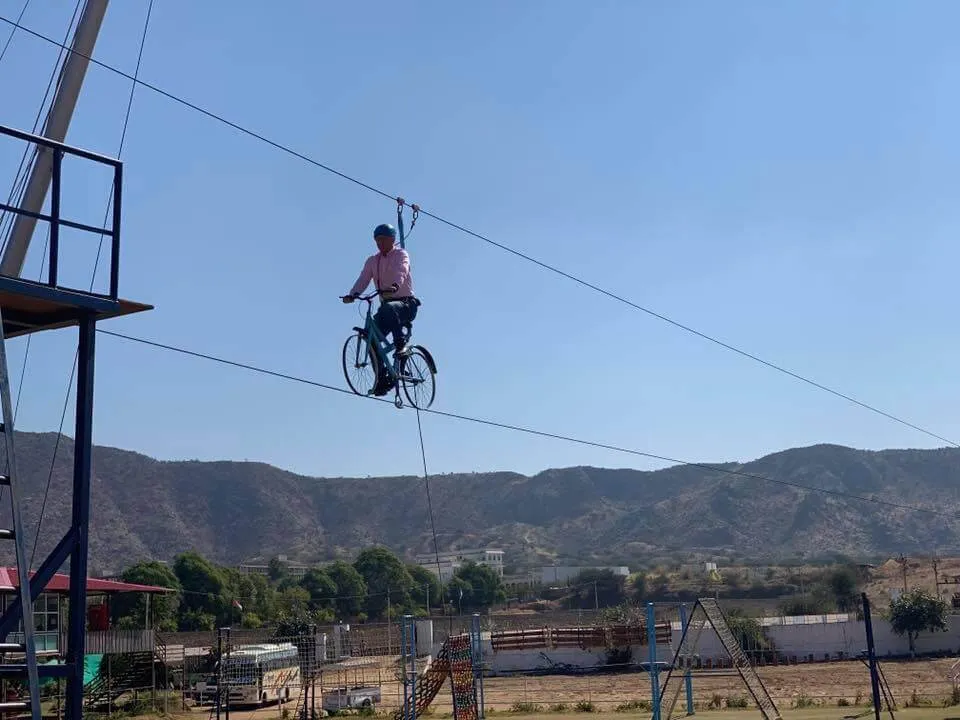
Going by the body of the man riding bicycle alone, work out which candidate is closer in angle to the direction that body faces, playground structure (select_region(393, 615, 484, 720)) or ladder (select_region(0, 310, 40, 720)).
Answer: the ladder

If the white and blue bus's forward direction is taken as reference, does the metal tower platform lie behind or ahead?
ahead

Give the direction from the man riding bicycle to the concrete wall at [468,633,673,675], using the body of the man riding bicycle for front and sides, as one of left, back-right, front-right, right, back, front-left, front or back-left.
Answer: back-right

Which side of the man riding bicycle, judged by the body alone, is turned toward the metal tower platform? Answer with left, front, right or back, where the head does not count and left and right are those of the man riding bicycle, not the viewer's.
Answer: front

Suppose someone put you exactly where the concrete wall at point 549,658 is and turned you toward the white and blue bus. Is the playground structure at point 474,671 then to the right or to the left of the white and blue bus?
left

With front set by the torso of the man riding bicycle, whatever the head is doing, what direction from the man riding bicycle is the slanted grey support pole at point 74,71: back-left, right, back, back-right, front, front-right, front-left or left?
front-right

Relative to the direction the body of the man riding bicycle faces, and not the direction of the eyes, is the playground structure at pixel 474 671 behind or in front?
behind

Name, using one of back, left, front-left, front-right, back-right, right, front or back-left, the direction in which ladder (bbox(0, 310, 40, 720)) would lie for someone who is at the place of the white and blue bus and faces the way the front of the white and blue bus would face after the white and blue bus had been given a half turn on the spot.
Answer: back-right

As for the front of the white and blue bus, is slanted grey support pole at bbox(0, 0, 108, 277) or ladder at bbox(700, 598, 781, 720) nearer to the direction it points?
the slanted grey support pole

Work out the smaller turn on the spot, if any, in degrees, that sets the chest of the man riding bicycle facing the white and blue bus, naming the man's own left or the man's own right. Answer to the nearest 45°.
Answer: approximately 135° to the man's own right

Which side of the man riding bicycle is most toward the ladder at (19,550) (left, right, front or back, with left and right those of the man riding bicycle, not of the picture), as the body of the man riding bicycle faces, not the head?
front

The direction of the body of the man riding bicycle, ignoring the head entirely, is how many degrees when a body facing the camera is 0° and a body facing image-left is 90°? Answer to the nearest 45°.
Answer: approximately 45°

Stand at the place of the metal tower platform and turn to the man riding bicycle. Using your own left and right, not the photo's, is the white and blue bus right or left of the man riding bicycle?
left

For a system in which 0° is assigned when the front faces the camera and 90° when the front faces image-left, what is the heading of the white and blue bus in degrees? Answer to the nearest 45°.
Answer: approximately 45°

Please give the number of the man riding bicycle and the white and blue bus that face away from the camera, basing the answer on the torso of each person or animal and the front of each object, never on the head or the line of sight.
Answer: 0
